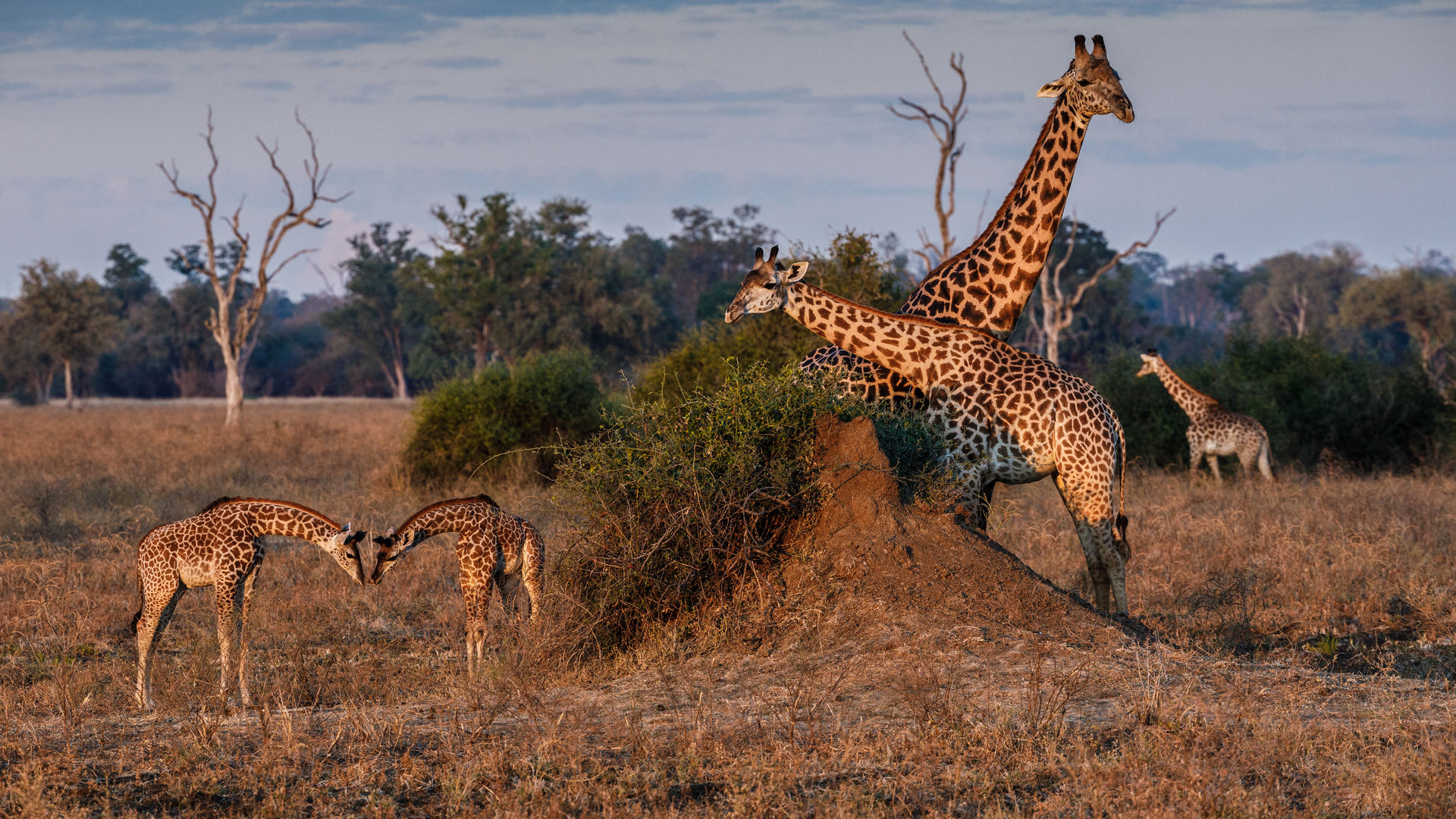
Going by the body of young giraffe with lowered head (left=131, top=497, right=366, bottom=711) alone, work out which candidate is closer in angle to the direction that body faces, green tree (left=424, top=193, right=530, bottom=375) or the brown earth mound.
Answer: the brown earth mound

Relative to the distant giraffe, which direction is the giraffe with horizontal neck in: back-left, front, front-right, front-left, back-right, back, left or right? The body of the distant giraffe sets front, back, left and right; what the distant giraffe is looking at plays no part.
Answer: left

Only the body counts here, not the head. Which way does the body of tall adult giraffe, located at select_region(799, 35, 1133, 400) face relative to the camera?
to the viewer's right

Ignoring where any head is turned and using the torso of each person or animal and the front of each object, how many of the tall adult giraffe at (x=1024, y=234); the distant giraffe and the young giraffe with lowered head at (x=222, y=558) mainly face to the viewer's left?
1

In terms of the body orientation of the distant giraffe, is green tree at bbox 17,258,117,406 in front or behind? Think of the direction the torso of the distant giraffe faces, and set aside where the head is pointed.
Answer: in front

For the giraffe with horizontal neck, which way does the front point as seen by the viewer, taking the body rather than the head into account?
to the viewer's left

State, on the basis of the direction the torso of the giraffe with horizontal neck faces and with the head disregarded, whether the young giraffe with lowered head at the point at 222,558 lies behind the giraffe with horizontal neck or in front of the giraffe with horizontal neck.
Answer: in front

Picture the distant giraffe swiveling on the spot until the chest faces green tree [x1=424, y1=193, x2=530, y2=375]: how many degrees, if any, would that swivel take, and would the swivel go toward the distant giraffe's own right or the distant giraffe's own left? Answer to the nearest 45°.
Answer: approximately 45° to the distant giraffe's own right

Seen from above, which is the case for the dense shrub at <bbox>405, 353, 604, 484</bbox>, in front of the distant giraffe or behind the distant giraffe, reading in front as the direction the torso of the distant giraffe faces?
in front

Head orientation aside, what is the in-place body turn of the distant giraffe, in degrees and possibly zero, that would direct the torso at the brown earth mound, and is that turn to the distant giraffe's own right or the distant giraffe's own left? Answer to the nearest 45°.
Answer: approximately 90° to the distant giraffe's own left

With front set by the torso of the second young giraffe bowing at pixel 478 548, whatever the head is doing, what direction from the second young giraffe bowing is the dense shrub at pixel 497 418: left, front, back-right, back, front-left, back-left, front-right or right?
back-right

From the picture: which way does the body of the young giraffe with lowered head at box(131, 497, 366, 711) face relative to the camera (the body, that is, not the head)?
to the viewer's right

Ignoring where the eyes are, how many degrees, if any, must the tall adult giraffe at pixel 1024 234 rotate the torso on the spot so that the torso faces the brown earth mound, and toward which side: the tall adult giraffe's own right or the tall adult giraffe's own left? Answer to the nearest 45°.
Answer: approximately 90° to the tall adult giraffe's own right

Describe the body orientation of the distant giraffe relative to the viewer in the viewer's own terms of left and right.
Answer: facing to the left of the viewer

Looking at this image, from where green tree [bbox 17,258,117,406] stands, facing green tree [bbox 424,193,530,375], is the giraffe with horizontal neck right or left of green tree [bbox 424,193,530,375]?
right
